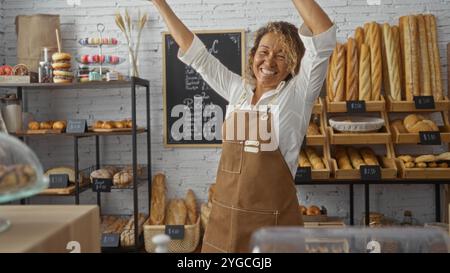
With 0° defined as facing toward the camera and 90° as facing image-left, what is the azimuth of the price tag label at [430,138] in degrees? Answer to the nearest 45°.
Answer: approximately 0°

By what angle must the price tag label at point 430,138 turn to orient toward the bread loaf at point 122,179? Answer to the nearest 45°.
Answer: approximately 90° to its right

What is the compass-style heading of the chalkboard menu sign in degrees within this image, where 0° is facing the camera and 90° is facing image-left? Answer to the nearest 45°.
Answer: approximately 0°

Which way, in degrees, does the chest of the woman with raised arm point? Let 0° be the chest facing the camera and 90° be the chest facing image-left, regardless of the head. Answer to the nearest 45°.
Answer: approximately 45°
